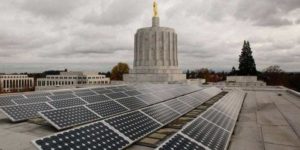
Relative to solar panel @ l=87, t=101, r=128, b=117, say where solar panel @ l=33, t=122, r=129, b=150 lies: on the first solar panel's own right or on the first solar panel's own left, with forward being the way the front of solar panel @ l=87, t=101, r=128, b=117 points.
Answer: on the first solar panel's own right

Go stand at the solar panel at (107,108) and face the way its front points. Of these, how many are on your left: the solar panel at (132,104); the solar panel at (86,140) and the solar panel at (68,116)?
1
